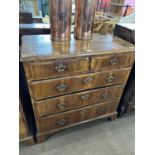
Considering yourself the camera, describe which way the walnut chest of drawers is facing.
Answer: facing the viewer and to the right of the viewer
